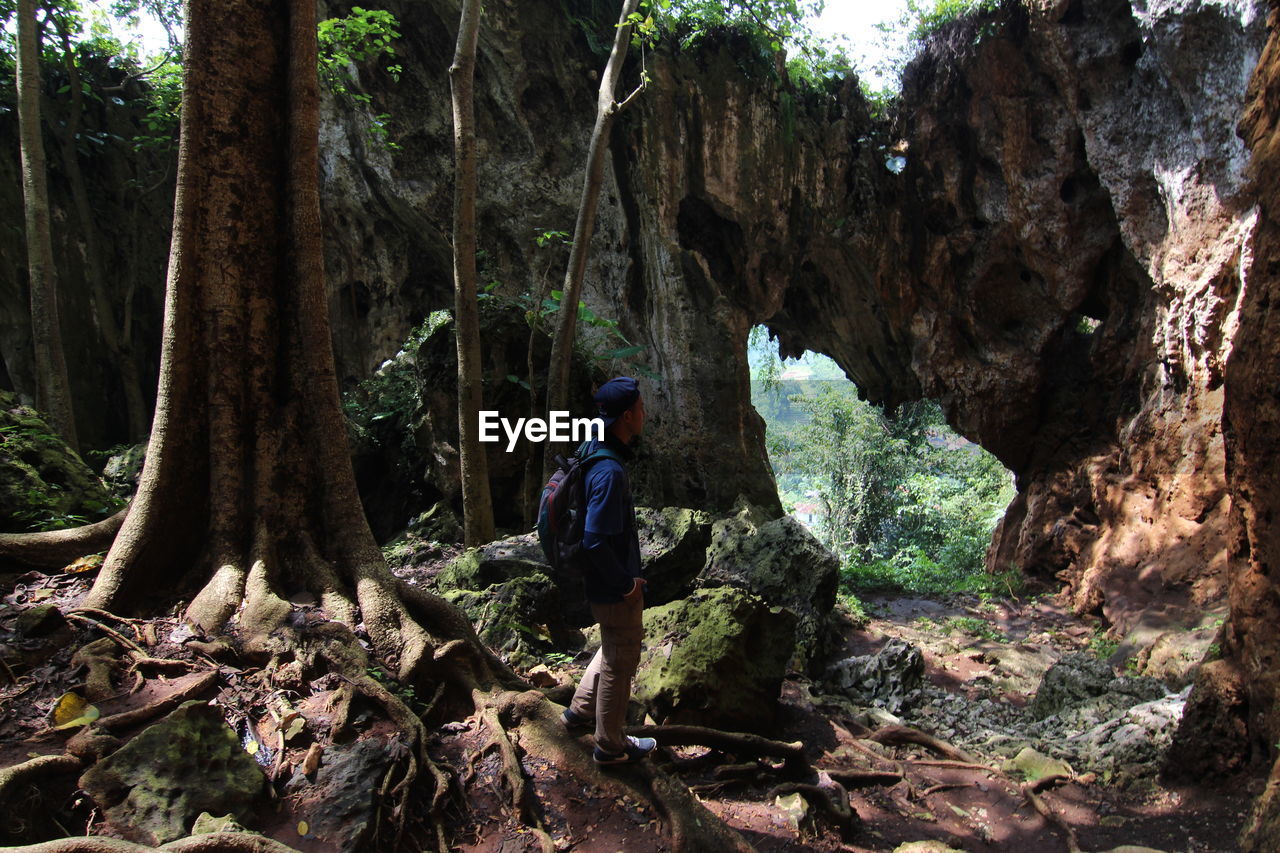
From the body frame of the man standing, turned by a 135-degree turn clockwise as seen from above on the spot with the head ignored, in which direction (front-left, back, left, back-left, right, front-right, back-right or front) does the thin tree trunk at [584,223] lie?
back-right

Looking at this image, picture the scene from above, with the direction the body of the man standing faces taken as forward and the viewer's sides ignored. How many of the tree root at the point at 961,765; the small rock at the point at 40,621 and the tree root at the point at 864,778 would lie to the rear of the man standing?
1

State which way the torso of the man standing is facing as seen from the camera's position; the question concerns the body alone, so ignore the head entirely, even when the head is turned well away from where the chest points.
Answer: to the viewer's right

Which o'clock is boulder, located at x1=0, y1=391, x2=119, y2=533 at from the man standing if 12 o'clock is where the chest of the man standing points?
The boulder is roughly at 7 o'clock from the man standing.

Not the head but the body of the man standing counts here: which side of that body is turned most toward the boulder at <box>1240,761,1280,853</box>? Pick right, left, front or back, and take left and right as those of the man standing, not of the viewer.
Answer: front

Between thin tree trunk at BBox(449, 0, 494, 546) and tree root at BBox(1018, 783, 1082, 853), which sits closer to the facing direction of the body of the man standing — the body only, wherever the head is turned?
the tree root

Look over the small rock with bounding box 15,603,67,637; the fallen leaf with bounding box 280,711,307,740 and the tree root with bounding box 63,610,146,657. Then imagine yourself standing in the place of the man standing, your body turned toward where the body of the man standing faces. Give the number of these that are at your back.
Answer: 3

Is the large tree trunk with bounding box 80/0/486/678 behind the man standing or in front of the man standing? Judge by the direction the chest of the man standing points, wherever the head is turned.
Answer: behind

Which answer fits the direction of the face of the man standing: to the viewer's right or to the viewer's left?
to the viewer's right
